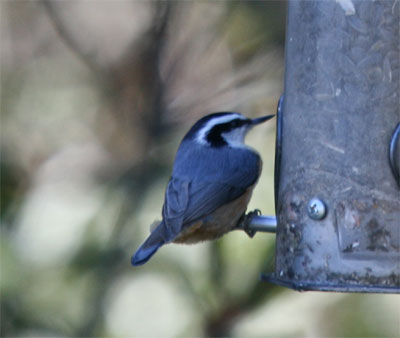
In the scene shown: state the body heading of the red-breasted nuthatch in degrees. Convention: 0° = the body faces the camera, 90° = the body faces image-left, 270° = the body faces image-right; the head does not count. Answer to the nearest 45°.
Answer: approximately 225°

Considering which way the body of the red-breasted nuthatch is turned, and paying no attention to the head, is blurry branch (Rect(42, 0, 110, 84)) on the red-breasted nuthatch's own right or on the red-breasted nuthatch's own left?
on the red-breasted nuthatch's own left
